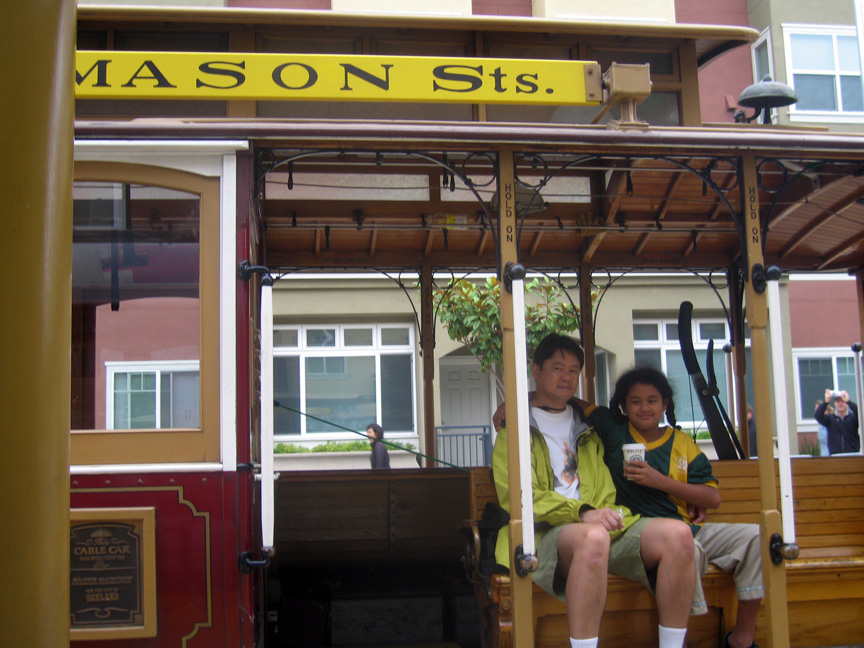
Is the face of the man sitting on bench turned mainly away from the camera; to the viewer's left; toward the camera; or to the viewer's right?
toward the camera

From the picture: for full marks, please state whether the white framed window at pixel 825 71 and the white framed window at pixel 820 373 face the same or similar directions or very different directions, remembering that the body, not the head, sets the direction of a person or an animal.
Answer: same or similar directions

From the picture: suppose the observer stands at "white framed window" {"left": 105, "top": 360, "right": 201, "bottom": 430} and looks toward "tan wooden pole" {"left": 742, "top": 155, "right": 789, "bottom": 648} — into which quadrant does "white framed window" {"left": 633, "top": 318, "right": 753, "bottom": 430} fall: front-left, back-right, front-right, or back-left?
front-left

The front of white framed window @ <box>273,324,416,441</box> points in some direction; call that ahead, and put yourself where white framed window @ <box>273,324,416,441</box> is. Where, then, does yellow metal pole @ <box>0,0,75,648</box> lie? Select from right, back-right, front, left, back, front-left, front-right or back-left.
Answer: front

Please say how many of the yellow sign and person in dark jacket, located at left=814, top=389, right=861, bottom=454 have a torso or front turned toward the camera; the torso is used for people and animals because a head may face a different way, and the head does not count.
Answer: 2

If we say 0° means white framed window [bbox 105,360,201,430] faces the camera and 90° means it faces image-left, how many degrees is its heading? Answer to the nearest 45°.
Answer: approximately 0°

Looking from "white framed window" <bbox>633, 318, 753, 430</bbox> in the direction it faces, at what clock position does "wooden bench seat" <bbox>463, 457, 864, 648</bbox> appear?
The wooden bench seat is roughly at 12 o'clock from the white framed window.

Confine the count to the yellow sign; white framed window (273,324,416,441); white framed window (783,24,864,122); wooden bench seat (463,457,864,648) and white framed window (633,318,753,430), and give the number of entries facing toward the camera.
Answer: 5

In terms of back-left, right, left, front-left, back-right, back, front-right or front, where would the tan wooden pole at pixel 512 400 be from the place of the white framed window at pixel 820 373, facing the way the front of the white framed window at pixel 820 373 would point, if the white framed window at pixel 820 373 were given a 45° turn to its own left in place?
front-right

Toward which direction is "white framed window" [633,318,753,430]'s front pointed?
toward the camera

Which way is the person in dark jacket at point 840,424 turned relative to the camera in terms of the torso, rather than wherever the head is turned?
toward the camera

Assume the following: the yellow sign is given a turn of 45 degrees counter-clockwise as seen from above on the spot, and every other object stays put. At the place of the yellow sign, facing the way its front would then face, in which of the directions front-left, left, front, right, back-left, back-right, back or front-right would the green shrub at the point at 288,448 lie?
back-left

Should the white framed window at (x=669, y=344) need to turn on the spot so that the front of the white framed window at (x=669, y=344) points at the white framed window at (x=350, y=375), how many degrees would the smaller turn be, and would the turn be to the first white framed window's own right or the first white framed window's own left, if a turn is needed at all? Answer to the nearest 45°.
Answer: approximately 90° to the first white framed window's own right

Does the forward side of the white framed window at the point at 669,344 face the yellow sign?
yes

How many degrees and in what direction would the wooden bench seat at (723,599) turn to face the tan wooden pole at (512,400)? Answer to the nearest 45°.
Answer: approximately 45° to its right

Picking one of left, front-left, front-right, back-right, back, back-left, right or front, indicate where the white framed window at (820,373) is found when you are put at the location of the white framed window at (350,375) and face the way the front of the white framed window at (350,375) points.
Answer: left

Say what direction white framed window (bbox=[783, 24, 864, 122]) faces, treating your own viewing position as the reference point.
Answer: facing the viewer
